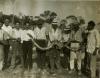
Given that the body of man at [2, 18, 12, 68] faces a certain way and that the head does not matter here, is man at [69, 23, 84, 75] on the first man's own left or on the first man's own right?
on the first man's own left

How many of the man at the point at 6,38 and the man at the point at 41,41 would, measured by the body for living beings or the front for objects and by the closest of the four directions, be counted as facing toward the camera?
2

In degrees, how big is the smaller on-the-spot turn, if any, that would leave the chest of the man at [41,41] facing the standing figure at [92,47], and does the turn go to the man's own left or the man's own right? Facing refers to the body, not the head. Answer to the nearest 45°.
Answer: approximately 90° to the man's own left

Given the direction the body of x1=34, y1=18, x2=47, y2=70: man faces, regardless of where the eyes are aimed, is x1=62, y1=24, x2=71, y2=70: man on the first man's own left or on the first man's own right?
on the first man's own left

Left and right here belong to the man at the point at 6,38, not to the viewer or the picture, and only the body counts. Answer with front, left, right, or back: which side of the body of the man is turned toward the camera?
front

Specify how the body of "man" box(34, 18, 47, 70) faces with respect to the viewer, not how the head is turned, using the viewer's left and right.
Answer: facing the viewer

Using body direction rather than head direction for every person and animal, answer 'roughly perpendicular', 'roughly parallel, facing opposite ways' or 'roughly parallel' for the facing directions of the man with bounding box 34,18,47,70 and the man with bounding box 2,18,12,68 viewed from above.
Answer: roughly parallel

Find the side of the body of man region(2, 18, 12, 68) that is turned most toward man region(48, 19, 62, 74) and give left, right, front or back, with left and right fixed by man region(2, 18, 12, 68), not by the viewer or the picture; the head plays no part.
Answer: left

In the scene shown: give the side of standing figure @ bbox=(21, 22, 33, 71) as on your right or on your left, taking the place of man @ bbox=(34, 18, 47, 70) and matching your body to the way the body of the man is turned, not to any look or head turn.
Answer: on your right

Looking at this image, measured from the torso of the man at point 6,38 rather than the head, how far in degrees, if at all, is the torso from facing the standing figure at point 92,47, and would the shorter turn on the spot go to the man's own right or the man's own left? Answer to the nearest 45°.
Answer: approximately 90° to the man's own left

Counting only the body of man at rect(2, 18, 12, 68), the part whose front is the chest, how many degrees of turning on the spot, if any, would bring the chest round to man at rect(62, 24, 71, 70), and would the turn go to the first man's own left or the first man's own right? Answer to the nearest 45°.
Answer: approximately 90° to the first man's own left
